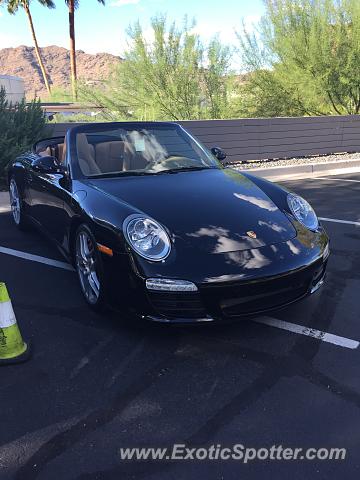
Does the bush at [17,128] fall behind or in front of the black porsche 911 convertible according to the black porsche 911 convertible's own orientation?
behind

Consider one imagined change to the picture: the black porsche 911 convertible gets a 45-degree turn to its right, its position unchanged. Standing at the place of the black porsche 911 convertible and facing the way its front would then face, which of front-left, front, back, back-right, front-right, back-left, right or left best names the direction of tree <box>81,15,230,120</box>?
back

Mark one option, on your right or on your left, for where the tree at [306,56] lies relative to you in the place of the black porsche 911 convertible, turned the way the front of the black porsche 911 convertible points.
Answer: on your left

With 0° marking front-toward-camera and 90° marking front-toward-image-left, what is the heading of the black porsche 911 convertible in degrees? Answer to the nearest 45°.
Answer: approximately 315°
